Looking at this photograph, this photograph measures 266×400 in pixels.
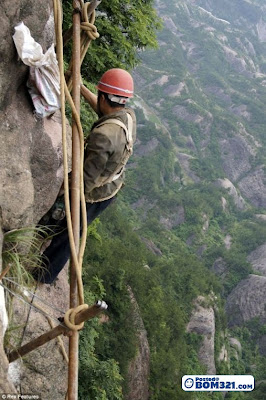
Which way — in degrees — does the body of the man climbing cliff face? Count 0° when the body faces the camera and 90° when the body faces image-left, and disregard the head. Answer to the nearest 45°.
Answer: approximately 135°

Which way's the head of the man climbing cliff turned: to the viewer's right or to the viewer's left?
to the viewer's left

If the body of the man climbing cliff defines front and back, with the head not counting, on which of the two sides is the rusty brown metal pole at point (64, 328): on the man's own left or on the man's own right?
on the man's own left

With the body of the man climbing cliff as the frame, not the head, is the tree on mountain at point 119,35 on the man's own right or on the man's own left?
on the man's own right
